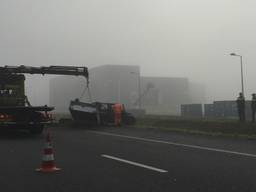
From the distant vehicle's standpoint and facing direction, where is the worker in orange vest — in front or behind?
in front

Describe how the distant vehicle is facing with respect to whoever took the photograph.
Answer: facing to the right of the viewer
